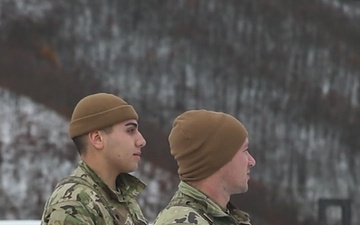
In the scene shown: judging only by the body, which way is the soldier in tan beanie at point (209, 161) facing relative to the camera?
to the viewer's right

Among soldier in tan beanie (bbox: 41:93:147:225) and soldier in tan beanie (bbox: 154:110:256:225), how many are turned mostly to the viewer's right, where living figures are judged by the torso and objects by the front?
2

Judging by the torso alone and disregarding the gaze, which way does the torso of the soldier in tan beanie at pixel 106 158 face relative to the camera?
to the viewer's right

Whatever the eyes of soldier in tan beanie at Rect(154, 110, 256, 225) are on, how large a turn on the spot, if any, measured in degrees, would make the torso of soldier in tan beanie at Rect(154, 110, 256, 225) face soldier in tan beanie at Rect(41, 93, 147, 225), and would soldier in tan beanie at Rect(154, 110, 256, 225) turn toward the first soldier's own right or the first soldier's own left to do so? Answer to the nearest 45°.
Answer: approximately 135° to the first soldier's own left

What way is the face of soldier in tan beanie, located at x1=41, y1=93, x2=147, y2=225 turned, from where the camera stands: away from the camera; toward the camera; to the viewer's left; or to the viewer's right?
to the viewer's right

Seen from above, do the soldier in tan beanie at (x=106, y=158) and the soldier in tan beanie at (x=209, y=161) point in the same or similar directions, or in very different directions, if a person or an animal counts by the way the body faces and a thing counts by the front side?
same or similar directions

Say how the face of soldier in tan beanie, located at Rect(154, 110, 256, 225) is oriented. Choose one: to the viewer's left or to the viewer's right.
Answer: to the viewer's right
